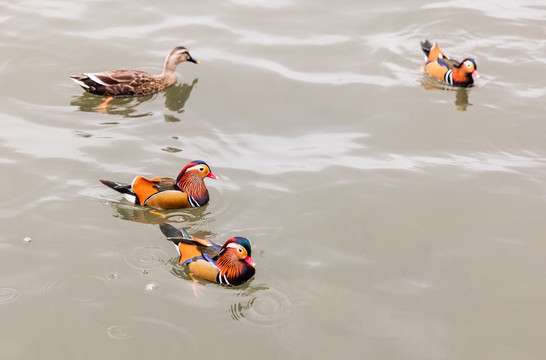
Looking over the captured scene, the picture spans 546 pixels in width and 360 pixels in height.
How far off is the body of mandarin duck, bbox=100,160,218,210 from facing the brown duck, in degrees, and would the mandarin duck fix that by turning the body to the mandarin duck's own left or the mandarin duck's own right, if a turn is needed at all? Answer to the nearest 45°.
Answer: approximately 90° to the mandarin duck's own left

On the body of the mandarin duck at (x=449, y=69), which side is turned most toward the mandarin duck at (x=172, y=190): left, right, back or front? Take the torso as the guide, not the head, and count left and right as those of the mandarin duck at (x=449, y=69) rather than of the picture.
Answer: right

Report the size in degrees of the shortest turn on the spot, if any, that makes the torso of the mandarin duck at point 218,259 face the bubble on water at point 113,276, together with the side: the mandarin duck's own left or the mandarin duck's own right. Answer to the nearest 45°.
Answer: approximately 135° to the mandarin duck's own right

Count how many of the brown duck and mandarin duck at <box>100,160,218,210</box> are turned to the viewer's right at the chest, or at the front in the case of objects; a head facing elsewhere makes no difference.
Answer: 2

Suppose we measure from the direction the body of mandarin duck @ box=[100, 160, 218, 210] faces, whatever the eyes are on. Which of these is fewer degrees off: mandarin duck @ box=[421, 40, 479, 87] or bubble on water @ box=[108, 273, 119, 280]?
the mandarin duck

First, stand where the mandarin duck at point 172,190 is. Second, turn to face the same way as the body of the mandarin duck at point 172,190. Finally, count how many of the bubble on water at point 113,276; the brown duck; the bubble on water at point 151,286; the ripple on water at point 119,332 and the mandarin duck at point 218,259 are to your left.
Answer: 1

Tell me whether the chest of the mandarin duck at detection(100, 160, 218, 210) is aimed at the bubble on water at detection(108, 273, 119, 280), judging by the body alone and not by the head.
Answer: no

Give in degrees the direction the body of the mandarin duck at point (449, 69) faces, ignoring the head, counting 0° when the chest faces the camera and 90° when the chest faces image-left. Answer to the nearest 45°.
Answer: approximately 315°

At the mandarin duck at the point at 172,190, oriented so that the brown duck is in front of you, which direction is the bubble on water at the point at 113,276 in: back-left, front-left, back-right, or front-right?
back-left

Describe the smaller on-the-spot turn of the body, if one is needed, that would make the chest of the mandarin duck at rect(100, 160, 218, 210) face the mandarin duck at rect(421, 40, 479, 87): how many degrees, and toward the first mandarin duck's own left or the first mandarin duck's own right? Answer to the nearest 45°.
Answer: approximately 45° to the first mandarin duck's own left

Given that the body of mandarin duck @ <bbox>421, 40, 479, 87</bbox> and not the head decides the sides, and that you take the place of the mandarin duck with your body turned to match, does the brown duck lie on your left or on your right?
on your right

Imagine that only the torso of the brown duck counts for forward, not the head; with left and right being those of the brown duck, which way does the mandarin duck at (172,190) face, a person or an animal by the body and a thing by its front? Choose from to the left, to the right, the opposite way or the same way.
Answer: the same way

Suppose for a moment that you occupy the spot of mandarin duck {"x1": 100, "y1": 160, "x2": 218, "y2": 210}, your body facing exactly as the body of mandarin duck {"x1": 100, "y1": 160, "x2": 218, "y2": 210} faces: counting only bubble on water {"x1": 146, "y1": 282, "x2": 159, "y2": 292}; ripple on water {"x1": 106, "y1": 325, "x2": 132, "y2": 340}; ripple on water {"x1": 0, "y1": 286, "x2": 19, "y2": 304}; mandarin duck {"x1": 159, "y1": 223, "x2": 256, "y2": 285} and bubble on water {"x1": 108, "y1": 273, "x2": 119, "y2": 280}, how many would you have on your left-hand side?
0

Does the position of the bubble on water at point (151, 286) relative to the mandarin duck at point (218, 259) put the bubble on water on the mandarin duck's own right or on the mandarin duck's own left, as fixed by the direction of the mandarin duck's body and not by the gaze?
on the mandarin duck's own right

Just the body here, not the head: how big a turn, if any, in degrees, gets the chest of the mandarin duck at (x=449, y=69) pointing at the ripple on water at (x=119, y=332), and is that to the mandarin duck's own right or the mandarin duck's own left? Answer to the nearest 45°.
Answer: approximately 90° to the mandarin duck's own right

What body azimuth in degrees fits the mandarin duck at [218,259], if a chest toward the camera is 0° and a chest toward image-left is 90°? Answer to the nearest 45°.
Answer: approximately 315°

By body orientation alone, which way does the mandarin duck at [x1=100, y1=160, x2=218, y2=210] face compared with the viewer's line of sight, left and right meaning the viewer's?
facing to the right of the viewer

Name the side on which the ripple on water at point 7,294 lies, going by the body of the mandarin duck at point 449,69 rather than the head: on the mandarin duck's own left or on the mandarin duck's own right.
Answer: on the mandarin duck's own right

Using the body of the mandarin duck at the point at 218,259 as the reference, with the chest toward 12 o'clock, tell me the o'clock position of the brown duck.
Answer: The brown duck is roughly at 7 o'clock from the mandarin duck.

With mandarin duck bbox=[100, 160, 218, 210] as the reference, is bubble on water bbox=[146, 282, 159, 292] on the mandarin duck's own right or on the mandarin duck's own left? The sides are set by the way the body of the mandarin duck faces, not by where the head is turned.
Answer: on the mandarin duck's own right

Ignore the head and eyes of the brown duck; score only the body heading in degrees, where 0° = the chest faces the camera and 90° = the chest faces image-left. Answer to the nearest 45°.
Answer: approximately 270°
